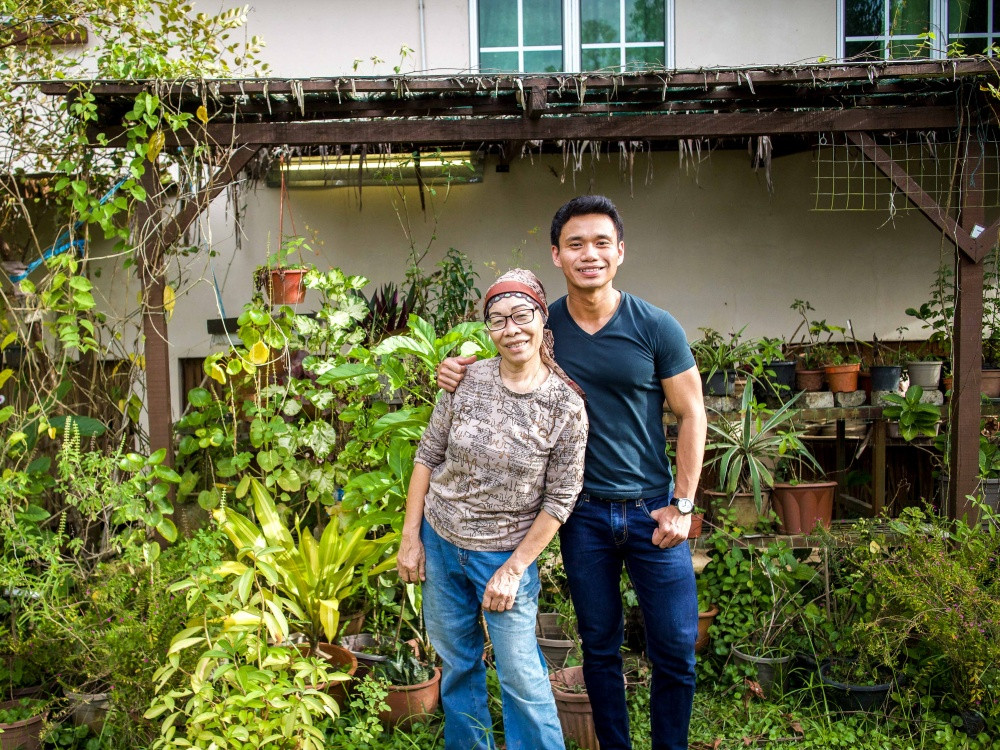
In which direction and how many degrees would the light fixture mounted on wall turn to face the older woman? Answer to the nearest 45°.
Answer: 0° — it already faces them

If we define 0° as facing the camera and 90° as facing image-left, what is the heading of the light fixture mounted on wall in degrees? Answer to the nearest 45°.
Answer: approximately 0°

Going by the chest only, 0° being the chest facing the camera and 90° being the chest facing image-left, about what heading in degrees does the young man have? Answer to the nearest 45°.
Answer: approximately 0°

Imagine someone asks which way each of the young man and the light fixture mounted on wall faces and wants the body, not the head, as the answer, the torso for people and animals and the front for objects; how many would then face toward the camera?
2

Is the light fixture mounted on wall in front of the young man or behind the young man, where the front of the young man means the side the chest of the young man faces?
behind

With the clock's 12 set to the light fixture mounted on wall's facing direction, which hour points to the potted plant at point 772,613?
The potted plant is roughly at 11 o'clock from the light fixture mounted on wall.

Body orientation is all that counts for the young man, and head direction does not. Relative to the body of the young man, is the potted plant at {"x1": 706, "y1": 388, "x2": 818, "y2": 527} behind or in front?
behind

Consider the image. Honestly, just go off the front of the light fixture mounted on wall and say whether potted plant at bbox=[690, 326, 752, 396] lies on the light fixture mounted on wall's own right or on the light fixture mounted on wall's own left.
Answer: on the light fixture mounted on wall's own left
